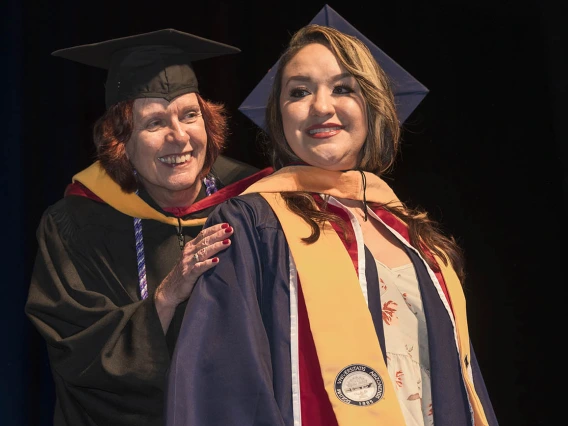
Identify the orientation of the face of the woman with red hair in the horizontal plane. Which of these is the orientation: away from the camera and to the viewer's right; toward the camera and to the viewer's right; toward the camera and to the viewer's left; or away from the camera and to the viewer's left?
toward the camera and to the viewer's right

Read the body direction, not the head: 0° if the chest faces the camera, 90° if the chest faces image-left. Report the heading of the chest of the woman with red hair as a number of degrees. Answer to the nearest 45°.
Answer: approximately 315°
